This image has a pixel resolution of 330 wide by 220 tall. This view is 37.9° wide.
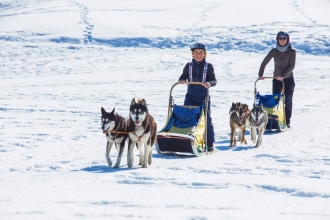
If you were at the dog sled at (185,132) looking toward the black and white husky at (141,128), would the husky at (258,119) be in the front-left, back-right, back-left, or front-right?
back-left

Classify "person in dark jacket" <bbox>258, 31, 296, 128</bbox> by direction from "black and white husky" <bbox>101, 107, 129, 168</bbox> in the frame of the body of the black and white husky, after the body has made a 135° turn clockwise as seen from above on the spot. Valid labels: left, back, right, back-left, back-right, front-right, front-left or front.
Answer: front-right

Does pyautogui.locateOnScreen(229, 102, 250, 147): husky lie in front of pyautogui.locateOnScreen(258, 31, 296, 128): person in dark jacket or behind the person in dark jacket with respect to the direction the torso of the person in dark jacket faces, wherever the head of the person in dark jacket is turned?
in front

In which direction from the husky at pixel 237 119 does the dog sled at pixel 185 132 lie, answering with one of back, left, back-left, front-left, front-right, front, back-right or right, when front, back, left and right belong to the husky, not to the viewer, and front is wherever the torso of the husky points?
front-right

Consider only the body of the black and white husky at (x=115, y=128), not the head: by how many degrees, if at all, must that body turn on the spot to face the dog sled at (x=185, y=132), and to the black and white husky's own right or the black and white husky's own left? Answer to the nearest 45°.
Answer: approximately 180°
